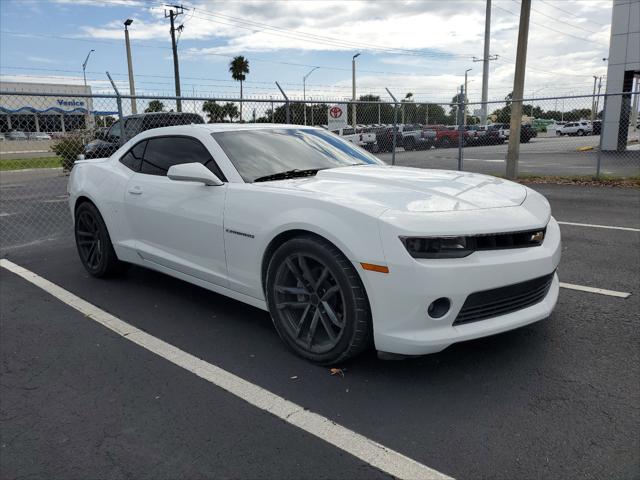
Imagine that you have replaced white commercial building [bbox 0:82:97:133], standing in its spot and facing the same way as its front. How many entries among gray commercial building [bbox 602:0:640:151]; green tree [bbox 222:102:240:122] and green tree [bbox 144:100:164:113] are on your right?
0

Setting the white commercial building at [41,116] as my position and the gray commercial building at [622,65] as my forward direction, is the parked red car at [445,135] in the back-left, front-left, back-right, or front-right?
front-left

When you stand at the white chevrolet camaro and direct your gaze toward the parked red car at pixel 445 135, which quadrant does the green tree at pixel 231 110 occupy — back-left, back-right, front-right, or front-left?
front-left

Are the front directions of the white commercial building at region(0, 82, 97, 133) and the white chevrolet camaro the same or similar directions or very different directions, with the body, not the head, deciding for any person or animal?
same or similar directions

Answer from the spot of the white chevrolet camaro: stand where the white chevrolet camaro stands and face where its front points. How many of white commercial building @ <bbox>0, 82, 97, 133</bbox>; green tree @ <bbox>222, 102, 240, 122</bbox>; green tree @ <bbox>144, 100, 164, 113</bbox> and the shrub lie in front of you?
0

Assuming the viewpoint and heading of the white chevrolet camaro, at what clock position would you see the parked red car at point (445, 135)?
The parked red car is roughly at 8 o'clock from the white chevrolet camaro.

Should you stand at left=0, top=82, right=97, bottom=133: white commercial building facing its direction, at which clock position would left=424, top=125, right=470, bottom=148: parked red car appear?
The parked red car is roughly at 11 o'clock from the white commercial building.

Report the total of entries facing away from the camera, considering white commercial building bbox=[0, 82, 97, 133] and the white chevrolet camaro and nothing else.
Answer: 0

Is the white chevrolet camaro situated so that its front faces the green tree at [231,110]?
no

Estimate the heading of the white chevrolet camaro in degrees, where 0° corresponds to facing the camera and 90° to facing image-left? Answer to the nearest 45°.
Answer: approximately 315°

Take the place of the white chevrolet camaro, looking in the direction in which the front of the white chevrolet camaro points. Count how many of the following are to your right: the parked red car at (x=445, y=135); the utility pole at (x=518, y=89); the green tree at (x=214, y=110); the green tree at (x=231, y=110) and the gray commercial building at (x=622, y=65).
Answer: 0

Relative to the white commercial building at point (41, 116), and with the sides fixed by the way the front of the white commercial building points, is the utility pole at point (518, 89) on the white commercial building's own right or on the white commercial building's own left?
on the white commercial building's own left

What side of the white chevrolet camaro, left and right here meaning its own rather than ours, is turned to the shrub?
back

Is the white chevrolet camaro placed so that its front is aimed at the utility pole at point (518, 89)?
no

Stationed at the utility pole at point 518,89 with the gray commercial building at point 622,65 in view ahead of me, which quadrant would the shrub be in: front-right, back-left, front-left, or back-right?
back-left

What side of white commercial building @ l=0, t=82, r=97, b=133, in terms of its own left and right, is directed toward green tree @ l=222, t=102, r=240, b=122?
left

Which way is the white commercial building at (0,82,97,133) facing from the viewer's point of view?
toward the camera
